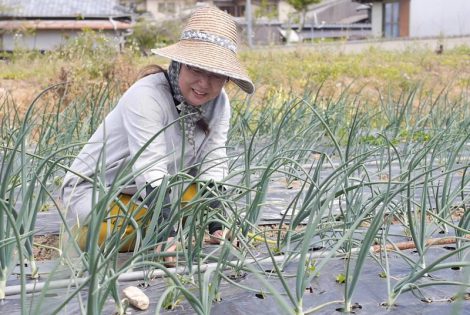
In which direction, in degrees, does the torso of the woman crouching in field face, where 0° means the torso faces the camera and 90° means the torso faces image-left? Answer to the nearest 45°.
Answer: approximately 315°

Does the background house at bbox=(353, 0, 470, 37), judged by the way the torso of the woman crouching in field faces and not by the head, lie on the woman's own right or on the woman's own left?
on the woman's own left

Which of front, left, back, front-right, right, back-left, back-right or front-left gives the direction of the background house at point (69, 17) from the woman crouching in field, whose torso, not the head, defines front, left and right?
back-left
